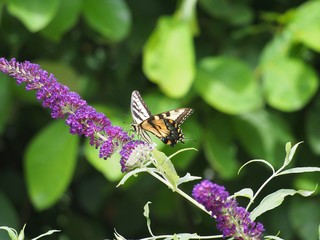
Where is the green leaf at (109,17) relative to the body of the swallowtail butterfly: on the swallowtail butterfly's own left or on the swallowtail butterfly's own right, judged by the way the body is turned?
on the swallowtail butterfly's own right

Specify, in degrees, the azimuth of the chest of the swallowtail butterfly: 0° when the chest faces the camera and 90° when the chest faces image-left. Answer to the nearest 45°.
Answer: approximately 90°

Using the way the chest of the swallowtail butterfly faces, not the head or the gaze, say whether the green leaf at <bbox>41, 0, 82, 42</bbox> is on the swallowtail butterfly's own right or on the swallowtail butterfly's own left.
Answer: on the swallowtail butterfly's own right

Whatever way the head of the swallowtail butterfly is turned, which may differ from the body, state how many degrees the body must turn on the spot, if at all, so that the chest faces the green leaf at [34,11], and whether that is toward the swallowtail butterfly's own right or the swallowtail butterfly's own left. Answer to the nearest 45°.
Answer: approximately 90° to the swallowtail butterfly's own right
